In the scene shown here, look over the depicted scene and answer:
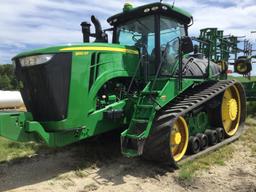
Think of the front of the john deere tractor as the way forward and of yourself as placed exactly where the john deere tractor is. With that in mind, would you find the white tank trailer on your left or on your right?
on your right

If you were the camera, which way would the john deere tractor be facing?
facing the viewer and to the left of the viewer
